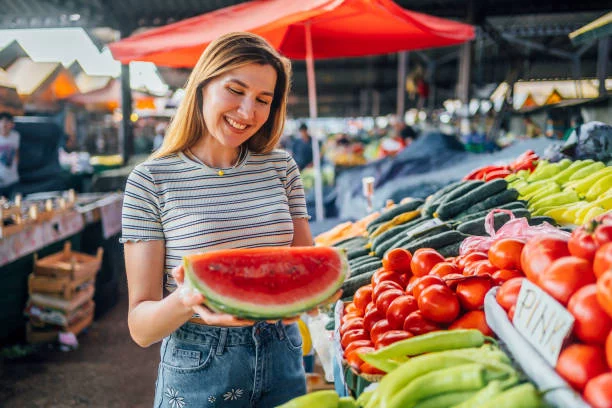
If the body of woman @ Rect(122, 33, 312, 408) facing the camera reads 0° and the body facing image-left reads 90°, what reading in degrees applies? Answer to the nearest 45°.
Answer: approximately 315°

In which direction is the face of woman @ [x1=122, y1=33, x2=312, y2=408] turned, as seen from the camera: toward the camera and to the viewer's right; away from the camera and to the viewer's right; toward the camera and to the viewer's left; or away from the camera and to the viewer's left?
toward the camera and to the viewer's right

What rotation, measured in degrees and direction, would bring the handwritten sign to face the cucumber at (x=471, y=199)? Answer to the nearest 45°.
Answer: approximately 135° to its right

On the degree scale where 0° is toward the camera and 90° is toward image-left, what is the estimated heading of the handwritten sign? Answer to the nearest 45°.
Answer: approximately 45°

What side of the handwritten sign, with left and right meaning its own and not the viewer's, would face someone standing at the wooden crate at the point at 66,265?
right

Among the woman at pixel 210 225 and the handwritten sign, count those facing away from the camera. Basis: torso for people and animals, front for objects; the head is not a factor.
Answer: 0
